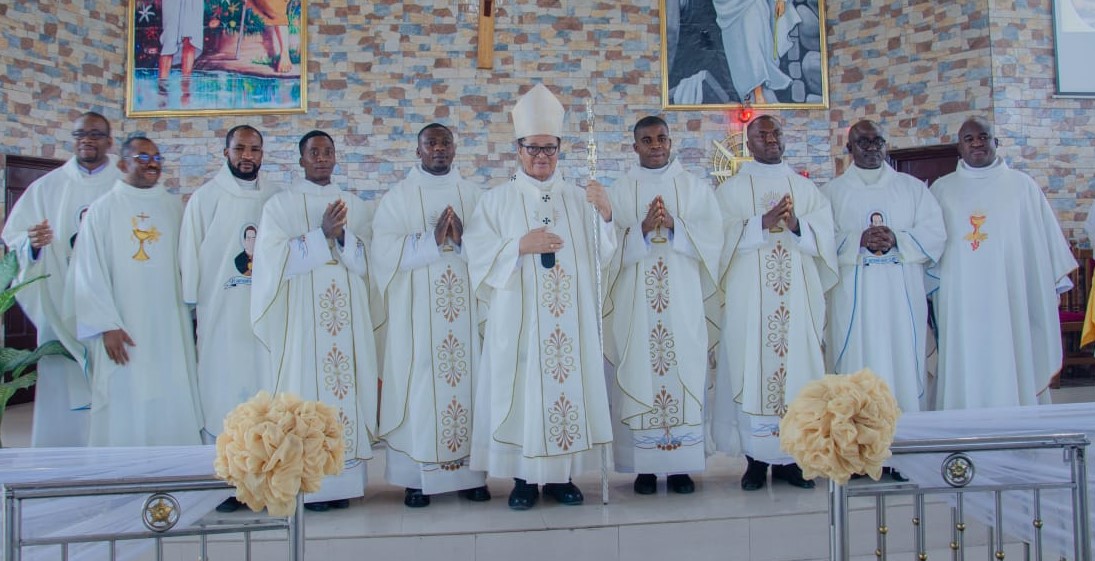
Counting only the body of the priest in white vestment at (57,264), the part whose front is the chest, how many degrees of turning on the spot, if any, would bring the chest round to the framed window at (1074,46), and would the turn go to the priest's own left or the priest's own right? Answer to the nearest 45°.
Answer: approximately 90° to the priest's own left

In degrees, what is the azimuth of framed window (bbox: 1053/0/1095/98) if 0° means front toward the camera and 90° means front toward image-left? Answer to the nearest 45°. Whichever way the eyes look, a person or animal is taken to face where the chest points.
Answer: approximately 0°

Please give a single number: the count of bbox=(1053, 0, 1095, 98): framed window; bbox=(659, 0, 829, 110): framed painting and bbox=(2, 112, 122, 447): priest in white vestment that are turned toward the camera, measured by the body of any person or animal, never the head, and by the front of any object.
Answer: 3

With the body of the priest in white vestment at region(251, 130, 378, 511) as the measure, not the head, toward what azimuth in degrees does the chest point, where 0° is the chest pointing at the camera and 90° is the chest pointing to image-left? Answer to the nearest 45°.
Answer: approximately 315°

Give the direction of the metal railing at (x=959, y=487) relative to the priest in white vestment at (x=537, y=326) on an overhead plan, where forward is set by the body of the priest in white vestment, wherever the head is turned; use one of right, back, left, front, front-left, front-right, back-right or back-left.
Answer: front-left

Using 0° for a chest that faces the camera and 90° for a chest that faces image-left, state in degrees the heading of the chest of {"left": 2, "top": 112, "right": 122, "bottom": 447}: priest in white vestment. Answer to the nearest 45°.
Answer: approximately 0°
